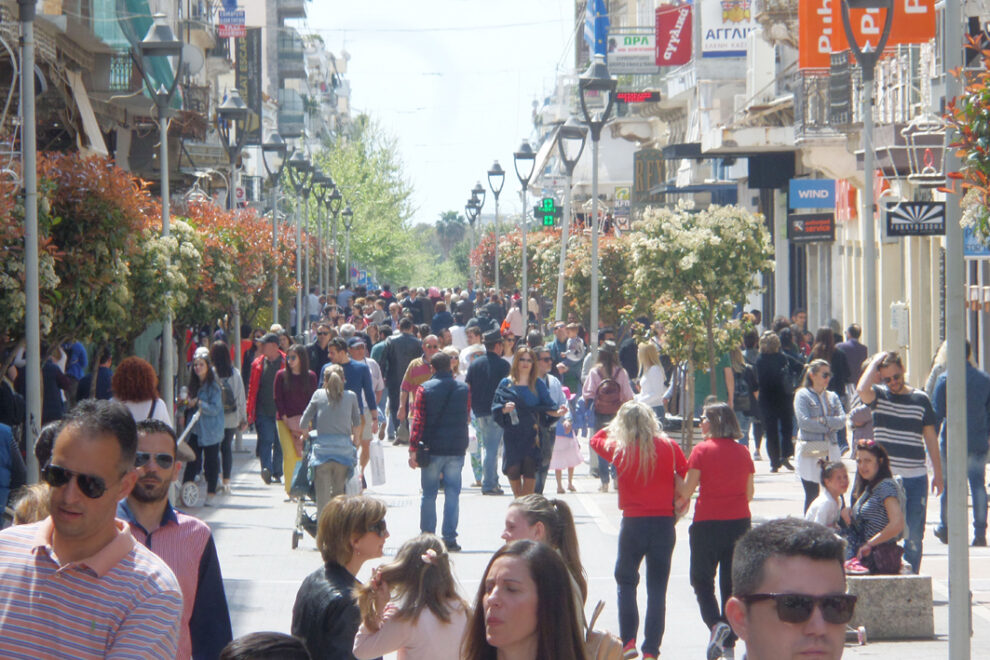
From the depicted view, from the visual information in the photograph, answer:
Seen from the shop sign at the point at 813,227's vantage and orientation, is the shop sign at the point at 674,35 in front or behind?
behind

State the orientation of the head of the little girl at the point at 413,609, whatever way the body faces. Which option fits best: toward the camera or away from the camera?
away from the camera

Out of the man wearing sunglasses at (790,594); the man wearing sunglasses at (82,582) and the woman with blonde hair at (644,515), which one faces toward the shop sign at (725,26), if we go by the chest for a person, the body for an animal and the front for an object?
the woman with blonde hair

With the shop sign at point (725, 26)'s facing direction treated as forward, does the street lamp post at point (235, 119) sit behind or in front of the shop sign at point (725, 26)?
in front

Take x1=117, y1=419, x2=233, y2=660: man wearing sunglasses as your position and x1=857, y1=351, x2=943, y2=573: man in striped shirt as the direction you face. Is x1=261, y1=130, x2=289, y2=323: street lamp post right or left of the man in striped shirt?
left

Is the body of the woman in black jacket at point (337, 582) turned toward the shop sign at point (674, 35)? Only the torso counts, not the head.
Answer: no

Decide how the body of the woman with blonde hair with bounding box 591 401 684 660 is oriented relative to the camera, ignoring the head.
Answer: away from the camera

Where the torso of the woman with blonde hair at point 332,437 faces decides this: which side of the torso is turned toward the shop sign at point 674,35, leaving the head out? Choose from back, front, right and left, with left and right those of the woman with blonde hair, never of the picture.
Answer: front

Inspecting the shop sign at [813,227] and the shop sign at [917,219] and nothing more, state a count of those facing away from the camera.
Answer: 0

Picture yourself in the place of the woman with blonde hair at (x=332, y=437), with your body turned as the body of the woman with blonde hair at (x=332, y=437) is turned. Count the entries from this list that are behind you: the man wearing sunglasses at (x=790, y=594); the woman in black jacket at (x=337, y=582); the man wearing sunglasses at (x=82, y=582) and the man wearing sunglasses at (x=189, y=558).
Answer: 4

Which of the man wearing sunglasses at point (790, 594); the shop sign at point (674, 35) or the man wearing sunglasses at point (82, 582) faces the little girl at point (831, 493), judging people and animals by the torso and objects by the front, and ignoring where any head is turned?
the shop sign
